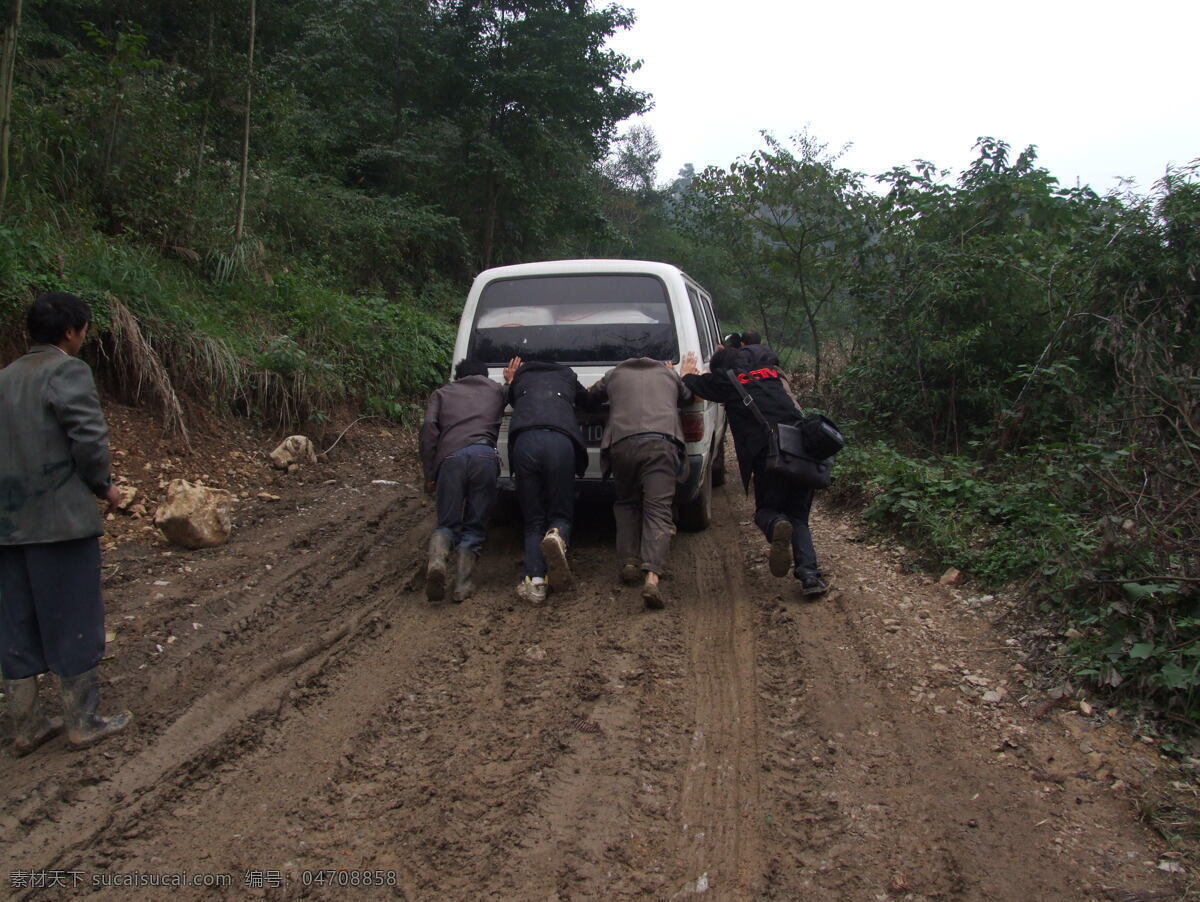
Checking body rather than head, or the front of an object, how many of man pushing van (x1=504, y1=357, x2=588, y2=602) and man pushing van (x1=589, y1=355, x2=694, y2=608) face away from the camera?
2

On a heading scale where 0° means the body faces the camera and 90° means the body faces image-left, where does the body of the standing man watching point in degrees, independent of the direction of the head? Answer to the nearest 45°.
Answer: approximately 225°

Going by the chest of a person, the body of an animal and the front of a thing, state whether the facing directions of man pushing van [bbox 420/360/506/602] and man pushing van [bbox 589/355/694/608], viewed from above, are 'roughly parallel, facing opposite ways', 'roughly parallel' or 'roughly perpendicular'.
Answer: roughly parallel

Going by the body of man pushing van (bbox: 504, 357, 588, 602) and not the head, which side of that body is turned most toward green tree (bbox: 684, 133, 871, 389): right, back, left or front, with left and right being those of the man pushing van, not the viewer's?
front

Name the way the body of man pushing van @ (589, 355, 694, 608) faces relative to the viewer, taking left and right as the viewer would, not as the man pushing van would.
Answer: facing away from the viewer

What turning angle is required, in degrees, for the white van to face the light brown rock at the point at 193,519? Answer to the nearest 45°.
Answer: approximately 90° to its left

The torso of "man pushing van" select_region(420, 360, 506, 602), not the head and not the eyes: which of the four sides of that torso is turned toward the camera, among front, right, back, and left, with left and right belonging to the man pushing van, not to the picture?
back

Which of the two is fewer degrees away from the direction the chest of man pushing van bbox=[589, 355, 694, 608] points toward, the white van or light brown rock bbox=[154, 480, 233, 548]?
the white van

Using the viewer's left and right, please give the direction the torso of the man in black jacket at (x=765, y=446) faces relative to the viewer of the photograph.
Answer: facing away from the viewer and to the left of the viewer

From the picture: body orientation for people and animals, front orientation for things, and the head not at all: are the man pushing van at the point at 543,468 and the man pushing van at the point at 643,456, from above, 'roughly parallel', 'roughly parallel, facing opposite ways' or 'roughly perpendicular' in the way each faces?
roughly parallel

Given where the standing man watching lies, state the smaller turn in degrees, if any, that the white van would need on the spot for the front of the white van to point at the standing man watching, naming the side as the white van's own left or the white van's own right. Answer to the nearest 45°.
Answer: approximately 135° to the white van's own left

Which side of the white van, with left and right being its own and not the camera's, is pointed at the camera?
back

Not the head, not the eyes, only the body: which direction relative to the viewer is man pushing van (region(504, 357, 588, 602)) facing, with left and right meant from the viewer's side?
facing away from the viewer

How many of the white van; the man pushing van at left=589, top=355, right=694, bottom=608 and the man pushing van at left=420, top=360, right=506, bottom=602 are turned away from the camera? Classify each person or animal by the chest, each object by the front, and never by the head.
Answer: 3

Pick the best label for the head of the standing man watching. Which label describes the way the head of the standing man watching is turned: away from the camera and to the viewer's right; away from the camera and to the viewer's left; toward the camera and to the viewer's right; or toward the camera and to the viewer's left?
away from the camera and to the viewer's right
